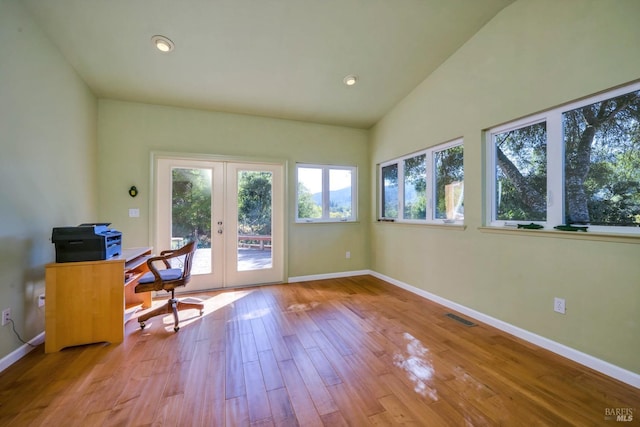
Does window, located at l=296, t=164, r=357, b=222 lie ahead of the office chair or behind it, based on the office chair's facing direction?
behind

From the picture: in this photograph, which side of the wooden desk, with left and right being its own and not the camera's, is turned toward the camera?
right

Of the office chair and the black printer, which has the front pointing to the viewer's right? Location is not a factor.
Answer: the black printer

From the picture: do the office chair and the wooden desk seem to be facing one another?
yes

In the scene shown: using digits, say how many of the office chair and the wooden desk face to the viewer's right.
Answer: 1

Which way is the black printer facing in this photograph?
to the viewer's right

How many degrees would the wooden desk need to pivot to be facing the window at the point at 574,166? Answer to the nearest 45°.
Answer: approximately 45° to its right

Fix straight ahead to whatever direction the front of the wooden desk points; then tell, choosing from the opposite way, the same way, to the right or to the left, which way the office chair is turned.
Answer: the opposite way

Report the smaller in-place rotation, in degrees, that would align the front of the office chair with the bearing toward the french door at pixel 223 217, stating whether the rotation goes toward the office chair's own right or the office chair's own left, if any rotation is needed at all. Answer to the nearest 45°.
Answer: approximately 135° to the office chair's own right

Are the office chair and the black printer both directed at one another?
yes

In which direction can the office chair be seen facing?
to the viewer's left
